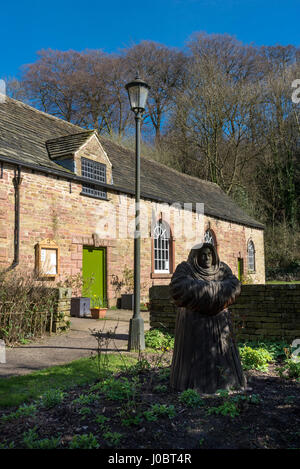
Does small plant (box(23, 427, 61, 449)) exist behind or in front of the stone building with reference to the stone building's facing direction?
in front

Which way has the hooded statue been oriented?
toward the camera

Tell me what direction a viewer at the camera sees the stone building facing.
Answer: facing the viewer and to the right of the viewer

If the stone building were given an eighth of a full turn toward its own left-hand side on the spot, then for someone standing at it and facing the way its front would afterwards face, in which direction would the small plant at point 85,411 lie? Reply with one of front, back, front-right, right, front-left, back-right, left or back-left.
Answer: right

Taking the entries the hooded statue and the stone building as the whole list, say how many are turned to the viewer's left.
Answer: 0

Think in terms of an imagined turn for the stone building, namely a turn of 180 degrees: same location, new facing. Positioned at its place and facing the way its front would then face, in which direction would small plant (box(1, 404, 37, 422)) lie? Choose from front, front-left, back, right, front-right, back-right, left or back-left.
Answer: back-left

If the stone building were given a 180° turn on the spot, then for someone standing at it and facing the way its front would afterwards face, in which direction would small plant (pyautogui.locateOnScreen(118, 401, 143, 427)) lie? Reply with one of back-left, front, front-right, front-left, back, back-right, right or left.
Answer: back-left

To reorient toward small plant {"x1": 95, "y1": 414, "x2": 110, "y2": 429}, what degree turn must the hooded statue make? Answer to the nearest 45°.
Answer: approximately 45° to its right

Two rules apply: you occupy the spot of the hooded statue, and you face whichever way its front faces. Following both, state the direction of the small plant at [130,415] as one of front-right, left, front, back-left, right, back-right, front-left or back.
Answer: front-right

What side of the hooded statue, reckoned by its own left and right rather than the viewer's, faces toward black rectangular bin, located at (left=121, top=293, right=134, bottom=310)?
back

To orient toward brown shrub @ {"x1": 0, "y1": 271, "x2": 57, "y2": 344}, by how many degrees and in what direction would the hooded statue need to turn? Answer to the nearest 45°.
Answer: approximately 135° to its right

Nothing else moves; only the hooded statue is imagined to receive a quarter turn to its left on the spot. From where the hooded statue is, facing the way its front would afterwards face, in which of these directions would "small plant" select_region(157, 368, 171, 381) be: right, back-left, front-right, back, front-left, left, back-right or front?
back-left

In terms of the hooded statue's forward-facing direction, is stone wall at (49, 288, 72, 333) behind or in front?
behind

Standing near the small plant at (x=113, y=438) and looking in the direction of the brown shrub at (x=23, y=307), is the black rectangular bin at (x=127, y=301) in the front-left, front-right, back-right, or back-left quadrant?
front-right
